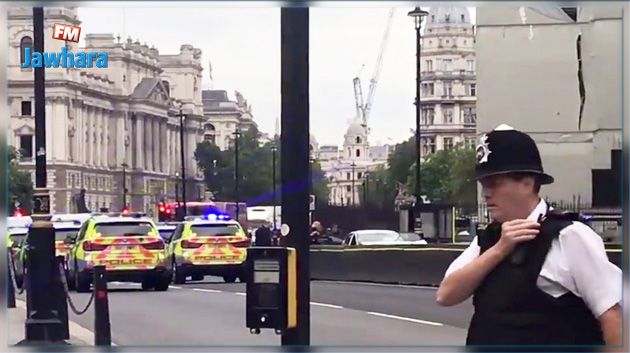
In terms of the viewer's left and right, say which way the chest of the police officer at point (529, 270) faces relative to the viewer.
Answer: facing the viewer and to the left of the viewer

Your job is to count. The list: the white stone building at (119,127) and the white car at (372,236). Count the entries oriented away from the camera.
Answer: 0

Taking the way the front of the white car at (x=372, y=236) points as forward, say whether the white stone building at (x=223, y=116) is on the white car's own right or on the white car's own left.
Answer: on the white car's own right

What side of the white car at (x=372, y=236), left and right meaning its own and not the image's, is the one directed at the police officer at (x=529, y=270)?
right

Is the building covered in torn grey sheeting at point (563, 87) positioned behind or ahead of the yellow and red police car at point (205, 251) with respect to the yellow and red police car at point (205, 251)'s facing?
ahead

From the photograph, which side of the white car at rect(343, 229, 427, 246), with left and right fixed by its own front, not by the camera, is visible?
right
